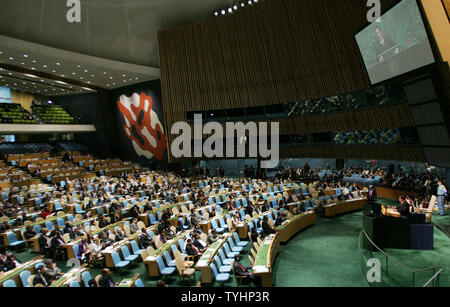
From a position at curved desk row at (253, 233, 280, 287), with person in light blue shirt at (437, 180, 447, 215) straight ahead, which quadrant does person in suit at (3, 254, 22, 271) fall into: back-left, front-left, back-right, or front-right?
back-left

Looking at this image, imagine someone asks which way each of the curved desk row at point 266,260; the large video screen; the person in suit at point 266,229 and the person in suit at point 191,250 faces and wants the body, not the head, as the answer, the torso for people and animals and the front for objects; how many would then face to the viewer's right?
3

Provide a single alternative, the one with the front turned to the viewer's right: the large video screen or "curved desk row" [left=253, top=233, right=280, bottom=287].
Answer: the curved desk row

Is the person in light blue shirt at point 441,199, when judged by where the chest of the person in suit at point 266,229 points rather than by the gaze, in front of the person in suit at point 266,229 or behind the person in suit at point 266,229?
in front

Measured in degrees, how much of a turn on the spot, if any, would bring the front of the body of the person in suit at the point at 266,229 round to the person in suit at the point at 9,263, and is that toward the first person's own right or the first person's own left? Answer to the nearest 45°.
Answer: approximately 135° to the first person's own right

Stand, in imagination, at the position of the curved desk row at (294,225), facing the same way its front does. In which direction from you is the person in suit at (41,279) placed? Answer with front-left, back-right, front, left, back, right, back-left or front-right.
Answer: right

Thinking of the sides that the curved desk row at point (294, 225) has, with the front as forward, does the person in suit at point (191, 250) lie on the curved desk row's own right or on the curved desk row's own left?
on the curved desk row's own right

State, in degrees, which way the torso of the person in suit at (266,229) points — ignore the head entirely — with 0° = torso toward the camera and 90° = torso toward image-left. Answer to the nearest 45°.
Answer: approximately 270°

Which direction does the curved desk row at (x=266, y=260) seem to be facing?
to the viewer's right

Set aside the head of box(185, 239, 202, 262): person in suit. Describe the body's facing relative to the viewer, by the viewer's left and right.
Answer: facing to the right of the viewer

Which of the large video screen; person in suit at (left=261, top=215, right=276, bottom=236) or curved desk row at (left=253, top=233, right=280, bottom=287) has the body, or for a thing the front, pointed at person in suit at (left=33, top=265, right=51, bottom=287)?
the large video screen

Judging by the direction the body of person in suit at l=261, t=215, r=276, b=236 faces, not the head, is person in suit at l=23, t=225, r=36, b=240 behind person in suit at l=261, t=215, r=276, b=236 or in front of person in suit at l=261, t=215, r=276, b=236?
behind

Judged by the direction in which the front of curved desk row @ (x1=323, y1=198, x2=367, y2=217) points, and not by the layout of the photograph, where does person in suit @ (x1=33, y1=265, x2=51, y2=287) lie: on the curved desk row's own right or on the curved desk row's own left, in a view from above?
on the curved desk row's own right
